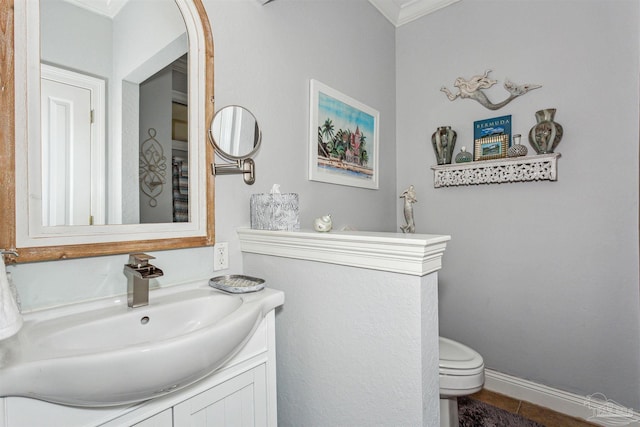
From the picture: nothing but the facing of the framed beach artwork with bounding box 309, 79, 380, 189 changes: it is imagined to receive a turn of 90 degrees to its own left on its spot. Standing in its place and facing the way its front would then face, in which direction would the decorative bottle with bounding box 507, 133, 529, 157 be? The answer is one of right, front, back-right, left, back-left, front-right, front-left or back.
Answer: front-right

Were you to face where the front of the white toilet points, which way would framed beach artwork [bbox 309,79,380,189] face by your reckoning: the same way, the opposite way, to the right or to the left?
the same way

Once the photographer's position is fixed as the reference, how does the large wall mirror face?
facing the viewer and to the right of the viewer

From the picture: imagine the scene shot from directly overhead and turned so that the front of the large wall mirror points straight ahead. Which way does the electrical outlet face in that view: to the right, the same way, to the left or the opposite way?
the same way

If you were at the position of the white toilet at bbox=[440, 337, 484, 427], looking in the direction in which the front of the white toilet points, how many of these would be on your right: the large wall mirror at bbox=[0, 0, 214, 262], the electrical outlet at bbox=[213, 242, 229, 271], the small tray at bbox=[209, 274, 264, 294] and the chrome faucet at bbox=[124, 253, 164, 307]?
4

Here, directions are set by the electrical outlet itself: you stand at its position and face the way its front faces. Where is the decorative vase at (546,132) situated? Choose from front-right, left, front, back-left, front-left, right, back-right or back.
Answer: front-left

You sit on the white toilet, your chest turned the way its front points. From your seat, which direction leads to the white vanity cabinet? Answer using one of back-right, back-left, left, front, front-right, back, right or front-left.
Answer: right

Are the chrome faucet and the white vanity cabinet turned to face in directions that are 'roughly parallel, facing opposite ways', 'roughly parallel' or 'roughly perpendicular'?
roughly parallel

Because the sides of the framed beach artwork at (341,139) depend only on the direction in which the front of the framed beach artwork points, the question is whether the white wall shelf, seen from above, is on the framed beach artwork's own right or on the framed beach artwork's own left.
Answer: on the framed beach artwork's own left

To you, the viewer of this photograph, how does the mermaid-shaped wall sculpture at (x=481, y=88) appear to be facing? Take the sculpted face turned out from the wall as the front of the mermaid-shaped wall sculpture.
facing the viewer

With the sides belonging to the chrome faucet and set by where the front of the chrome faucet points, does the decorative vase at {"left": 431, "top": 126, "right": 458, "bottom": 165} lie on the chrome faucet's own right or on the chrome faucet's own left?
on the chrome faucet's own left
